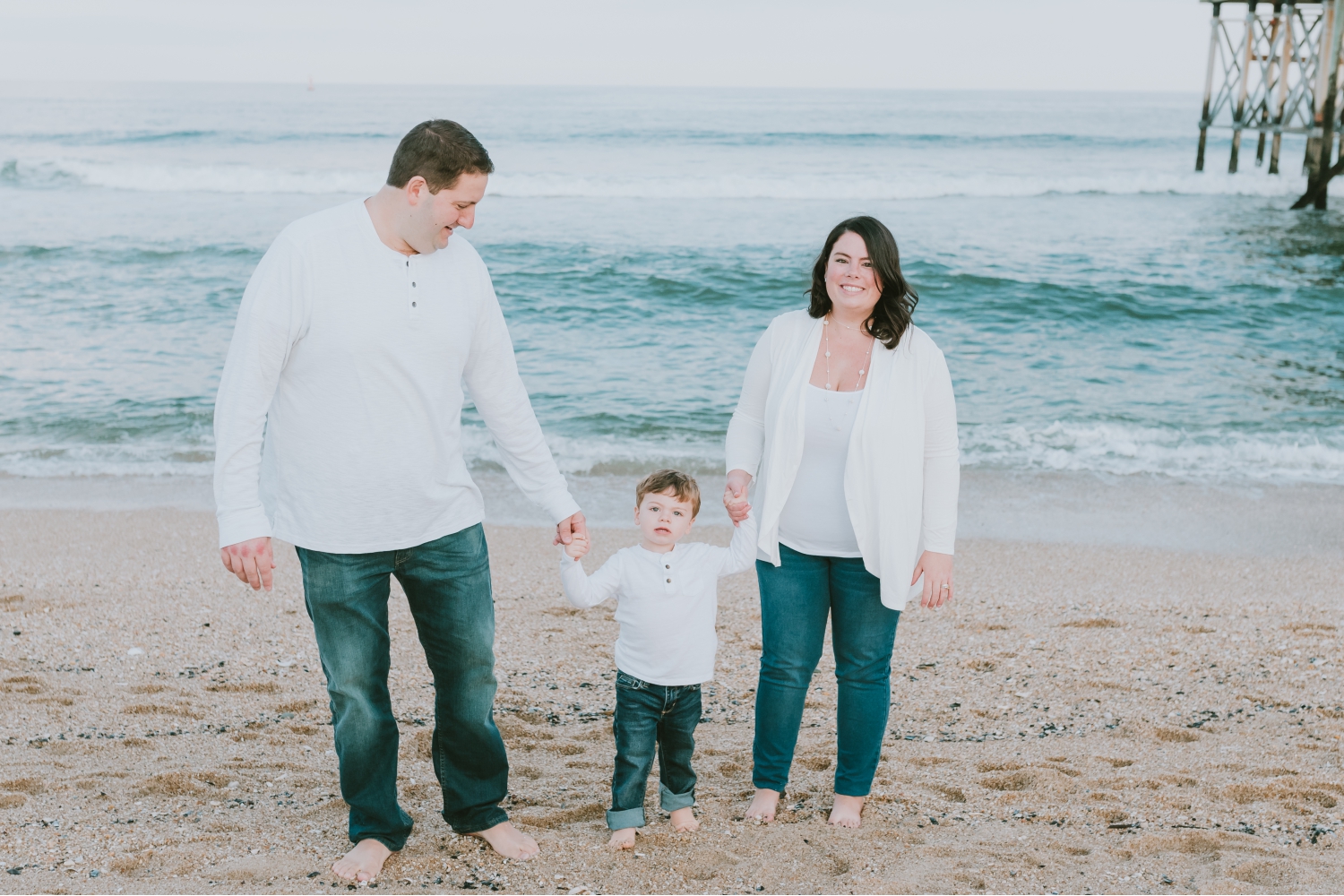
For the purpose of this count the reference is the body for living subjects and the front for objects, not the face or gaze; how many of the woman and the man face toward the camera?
2

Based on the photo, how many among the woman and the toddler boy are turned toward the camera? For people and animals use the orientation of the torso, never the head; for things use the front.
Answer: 2

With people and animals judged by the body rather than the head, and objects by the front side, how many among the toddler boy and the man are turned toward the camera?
2

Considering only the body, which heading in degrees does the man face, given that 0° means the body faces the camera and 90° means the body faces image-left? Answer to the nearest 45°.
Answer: approximately 0°
